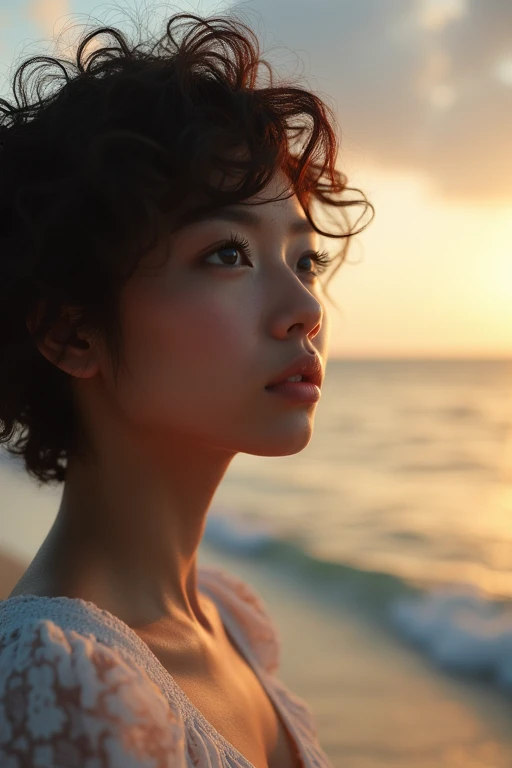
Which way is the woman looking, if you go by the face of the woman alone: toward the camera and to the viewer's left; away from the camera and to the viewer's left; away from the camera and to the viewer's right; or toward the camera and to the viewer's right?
toward the camera and to the viewer's right

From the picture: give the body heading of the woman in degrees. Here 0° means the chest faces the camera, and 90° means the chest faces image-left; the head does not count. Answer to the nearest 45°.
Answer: approximately 315°
